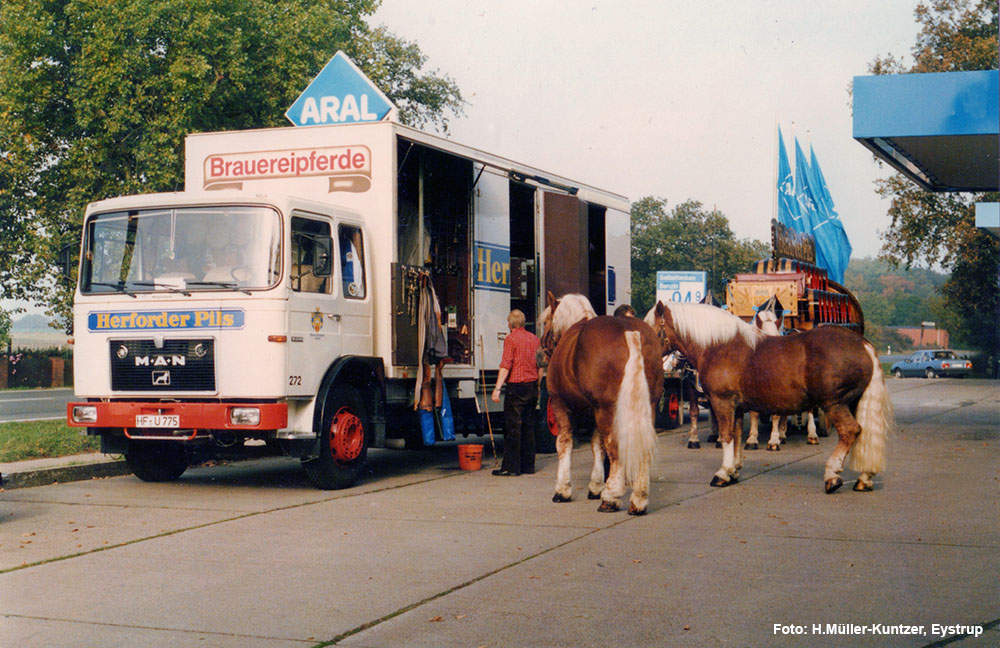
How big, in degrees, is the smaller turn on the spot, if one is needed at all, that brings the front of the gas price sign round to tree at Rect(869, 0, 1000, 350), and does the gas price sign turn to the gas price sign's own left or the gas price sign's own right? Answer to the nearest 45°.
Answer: approximately 135° to the gas price sign's own left

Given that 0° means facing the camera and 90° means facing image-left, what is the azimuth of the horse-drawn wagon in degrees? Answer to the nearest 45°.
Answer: approximately 45°

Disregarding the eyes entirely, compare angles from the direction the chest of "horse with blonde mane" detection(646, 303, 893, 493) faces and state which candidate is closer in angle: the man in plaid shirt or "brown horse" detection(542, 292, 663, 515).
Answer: the man in plaid shirt

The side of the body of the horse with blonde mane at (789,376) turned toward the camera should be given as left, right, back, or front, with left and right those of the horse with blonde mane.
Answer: left

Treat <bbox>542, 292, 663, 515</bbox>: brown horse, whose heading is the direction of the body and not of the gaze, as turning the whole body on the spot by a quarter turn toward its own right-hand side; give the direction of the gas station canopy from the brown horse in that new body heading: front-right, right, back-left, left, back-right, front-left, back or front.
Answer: front

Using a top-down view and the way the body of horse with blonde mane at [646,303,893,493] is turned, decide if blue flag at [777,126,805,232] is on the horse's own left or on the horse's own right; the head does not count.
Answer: on the horse's own right

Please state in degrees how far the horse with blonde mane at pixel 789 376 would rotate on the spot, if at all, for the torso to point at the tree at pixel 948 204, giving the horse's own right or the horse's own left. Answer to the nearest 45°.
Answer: approximately 90° to the horse's own right

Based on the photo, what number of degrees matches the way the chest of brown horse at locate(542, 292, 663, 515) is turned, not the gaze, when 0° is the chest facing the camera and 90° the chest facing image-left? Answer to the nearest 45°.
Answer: approximately 135°

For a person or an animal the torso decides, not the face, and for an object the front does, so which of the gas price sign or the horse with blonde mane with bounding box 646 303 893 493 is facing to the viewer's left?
the horse with blonde mane

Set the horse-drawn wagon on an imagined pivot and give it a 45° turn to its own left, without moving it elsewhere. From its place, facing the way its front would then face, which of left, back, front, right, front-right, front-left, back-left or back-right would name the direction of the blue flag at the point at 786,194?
back

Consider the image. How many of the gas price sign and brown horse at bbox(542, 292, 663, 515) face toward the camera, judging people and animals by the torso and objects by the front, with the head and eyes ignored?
1

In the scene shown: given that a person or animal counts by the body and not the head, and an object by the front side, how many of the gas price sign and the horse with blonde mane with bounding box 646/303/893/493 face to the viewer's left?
1

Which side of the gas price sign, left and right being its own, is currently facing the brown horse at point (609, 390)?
front
